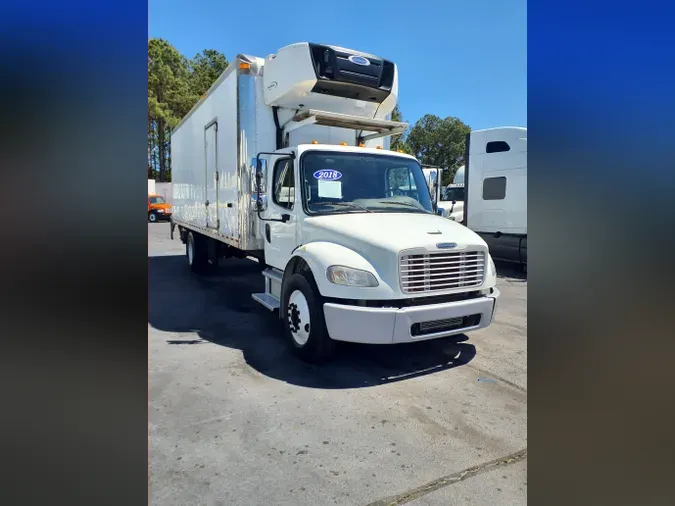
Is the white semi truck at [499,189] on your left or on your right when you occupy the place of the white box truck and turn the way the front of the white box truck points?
on your left

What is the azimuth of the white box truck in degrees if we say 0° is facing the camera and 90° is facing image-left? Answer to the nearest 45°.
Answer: approximately 315°

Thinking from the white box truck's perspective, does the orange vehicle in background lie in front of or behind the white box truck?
behind

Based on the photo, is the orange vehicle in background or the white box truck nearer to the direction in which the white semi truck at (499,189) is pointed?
the white box truck
